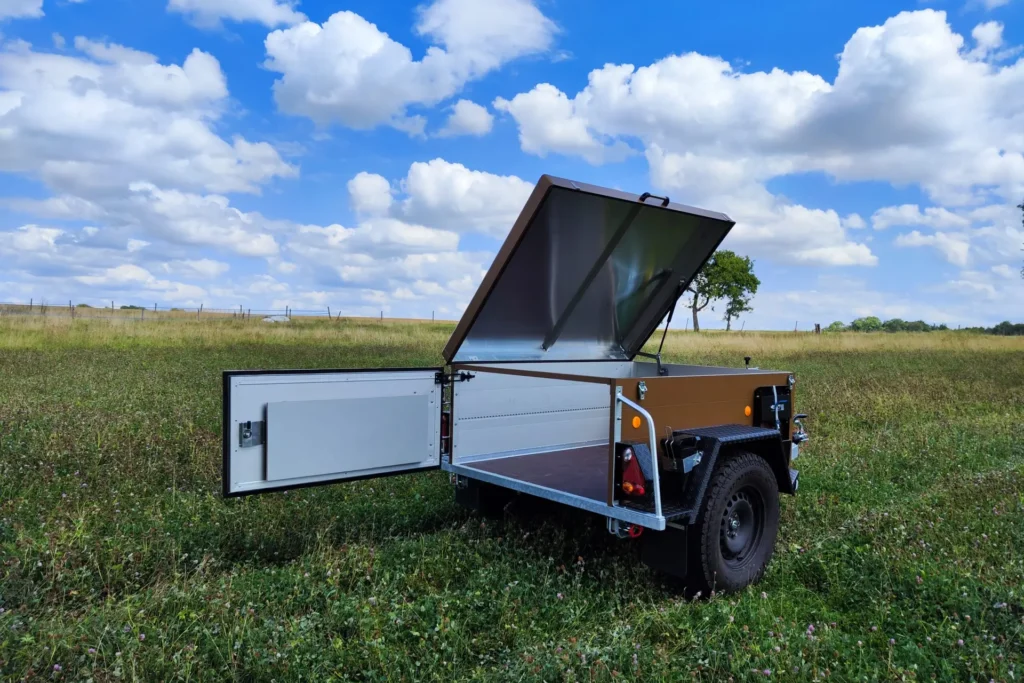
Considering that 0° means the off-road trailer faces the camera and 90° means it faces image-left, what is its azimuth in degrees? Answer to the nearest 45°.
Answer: approximately 225°
